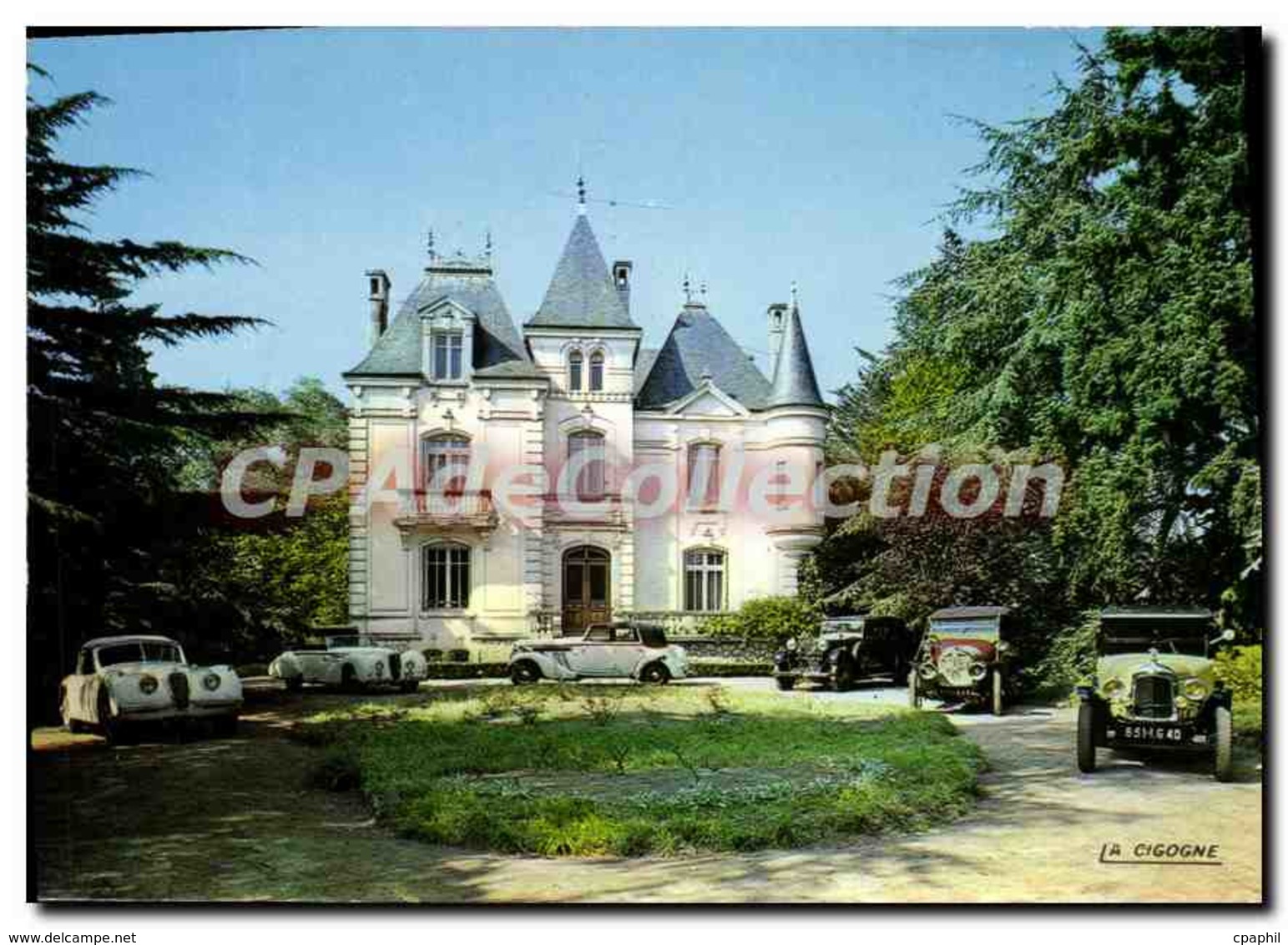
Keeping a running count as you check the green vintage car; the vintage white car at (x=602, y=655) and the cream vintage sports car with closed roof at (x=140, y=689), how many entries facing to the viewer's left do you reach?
1

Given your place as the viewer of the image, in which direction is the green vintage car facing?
facing the viewer

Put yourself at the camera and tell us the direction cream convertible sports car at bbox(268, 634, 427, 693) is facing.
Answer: facing the viewer and to the right of the viewer

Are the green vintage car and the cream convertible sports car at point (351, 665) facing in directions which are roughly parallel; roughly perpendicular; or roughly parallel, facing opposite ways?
roughly perpendicular

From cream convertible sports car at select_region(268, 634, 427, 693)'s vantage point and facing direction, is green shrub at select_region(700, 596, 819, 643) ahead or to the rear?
ahead

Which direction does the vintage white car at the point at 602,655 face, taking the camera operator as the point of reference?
facing to the left of the viewer

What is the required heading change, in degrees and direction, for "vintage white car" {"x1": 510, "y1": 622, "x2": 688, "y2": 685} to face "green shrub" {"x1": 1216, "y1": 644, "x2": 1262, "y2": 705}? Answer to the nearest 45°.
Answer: approximately 180°

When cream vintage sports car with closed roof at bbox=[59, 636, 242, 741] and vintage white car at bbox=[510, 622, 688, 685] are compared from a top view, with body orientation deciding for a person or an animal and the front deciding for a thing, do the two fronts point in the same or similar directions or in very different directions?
very different directions

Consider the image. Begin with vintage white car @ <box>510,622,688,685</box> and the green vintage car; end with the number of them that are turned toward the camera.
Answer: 1

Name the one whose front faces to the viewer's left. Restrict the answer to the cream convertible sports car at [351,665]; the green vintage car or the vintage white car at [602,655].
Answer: the vintage white car

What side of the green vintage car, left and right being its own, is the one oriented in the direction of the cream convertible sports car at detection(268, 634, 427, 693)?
right
